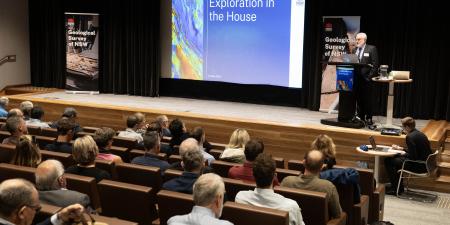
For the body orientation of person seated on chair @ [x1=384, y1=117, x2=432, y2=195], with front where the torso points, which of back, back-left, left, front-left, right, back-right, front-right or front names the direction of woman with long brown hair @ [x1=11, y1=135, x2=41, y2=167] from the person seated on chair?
front-left

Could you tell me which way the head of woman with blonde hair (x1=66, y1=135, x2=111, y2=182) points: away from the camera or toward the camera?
away from the camera

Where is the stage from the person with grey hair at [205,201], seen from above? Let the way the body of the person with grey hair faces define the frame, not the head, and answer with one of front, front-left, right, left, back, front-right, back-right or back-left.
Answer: front-left

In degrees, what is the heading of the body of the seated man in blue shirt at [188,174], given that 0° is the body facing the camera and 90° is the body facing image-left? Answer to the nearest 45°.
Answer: approximately 225°

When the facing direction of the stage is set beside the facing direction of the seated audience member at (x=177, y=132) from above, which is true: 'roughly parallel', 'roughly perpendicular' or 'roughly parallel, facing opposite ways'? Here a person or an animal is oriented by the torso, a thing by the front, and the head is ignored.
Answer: roughly parallel, facing opposite ways

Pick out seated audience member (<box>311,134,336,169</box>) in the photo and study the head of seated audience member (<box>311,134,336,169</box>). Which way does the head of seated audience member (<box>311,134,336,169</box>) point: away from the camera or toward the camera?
away from the camera

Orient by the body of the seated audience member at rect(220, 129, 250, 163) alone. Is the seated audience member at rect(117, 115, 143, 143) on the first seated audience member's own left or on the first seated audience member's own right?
on the first seated audience member's own left

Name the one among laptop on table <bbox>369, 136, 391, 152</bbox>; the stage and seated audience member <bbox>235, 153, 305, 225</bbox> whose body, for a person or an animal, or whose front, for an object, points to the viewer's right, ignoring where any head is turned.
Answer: the laptop on table

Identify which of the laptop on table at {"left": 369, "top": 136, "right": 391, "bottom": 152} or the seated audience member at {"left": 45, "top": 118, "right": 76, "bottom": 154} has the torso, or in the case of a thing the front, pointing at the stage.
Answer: the seated audience member

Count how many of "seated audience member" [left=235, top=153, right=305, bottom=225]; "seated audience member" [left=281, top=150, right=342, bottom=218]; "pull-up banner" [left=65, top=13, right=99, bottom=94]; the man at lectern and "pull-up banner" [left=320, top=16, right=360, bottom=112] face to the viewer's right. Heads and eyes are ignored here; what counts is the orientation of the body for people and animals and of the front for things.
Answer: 0

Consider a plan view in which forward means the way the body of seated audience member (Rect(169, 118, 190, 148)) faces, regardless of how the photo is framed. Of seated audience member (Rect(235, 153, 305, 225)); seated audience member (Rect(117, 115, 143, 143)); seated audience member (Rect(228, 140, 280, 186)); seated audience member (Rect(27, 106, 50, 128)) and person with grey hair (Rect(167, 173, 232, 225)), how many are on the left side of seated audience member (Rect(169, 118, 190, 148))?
2

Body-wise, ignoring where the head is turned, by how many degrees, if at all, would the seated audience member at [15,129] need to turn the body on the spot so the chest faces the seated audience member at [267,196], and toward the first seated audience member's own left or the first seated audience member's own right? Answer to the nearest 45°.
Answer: approximately 90° to the first seated audience member's own right

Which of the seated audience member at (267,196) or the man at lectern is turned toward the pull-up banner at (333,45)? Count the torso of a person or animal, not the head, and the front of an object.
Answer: the seated audience member

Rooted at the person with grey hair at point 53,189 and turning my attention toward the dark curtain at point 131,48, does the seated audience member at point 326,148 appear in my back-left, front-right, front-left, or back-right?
front-right

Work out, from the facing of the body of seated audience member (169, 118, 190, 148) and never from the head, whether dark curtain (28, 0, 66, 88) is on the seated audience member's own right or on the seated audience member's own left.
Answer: on the seated audience member's own left

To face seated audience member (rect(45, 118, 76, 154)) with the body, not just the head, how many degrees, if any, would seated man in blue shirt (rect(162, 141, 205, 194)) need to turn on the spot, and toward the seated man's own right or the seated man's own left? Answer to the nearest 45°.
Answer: approximately 90° to the seated man's own left

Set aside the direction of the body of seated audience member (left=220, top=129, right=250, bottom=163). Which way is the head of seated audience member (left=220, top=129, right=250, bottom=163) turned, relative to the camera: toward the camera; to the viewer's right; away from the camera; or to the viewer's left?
away from the camera

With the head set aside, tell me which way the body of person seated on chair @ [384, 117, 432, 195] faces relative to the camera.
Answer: to the viewer's left

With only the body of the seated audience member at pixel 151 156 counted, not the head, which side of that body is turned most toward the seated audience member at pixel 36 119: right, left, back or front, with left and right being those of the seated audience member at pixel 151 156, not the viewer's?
left

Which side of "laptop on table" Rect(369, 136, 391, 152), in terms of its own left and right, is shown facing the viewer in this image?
right

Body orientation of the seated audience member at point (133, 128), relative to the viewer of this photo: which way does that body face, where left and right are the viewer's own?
facing away from the viewer and to the right of the viewer
